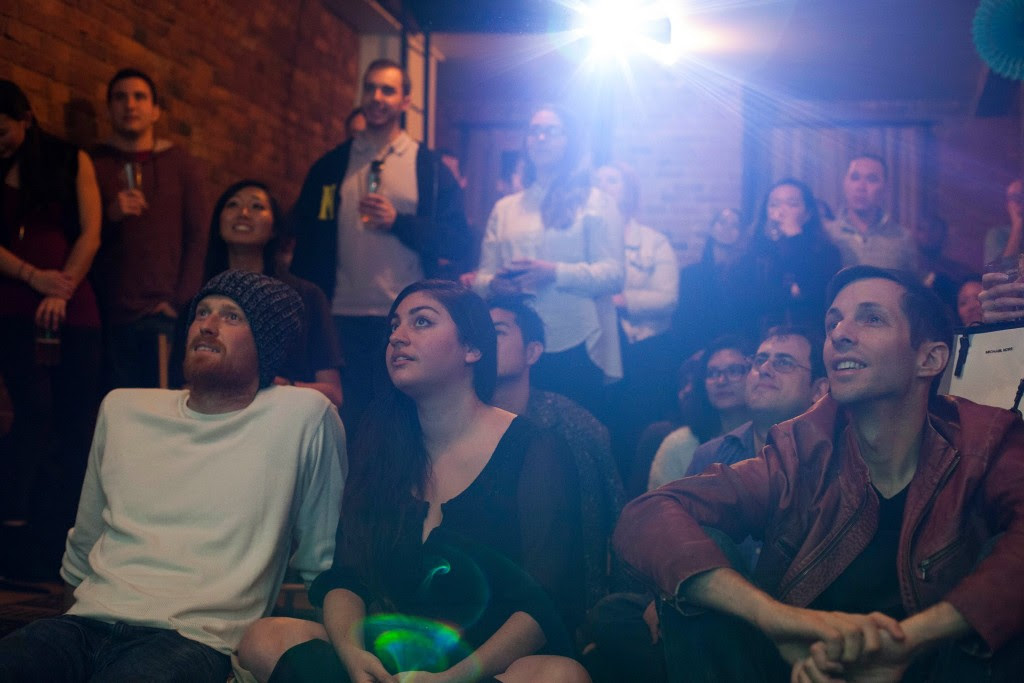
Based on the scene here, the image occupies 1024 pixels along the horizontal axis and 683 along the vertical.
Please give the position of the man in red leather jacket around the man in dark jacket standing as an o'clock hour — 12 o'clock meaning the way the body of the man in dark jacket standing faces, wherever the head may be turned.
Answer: The man in red leather jacket is roughly at 11 o'clock from the man in dark jacket standing.

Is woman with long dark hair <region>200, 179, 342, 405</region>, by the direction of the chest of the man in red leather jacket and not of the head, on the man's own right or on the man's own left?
on the man's own right

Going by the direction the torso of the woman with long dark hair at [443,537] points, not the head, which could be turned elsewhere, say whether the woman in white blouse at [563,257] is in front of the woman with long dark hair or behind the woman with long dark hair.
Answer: behind

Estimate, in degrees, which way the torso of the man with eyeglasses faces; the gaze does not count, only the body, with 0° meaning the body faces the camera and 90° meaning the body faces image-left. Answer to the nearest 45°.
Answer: approximately 45°

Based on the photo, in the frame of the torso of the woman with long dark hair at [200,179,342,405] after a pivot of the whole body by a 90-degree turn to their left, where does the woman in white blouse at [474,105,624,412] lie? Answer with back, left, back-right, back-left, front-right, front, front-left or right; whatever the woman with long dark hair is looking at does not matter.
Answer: front-left

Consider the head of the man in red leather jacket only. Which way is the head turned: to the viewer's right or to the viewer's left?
to the viewer's left

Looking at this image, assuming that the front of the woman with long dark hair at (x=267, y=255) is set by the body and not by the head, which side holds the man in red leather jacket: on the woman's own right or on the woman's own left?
on the woman's own left

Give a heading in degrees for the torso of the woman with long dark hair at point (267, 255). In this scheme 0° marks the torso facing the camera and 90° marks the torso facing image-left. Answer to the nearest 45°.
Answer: approximately 45°

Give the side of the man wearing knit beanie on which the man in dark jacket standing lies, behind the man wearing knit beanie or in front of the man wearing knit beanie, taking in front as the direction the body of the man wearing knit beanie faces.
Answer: behind

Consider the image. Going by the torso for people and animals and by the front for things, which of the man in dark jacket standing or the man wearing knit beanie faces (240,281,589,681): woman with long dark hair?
the man in dark jacket standing

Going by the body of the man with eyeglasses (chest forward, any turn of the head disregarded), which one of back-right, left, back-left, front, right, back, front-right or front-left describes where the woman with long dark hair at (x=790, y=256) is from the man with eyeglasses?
back-right
